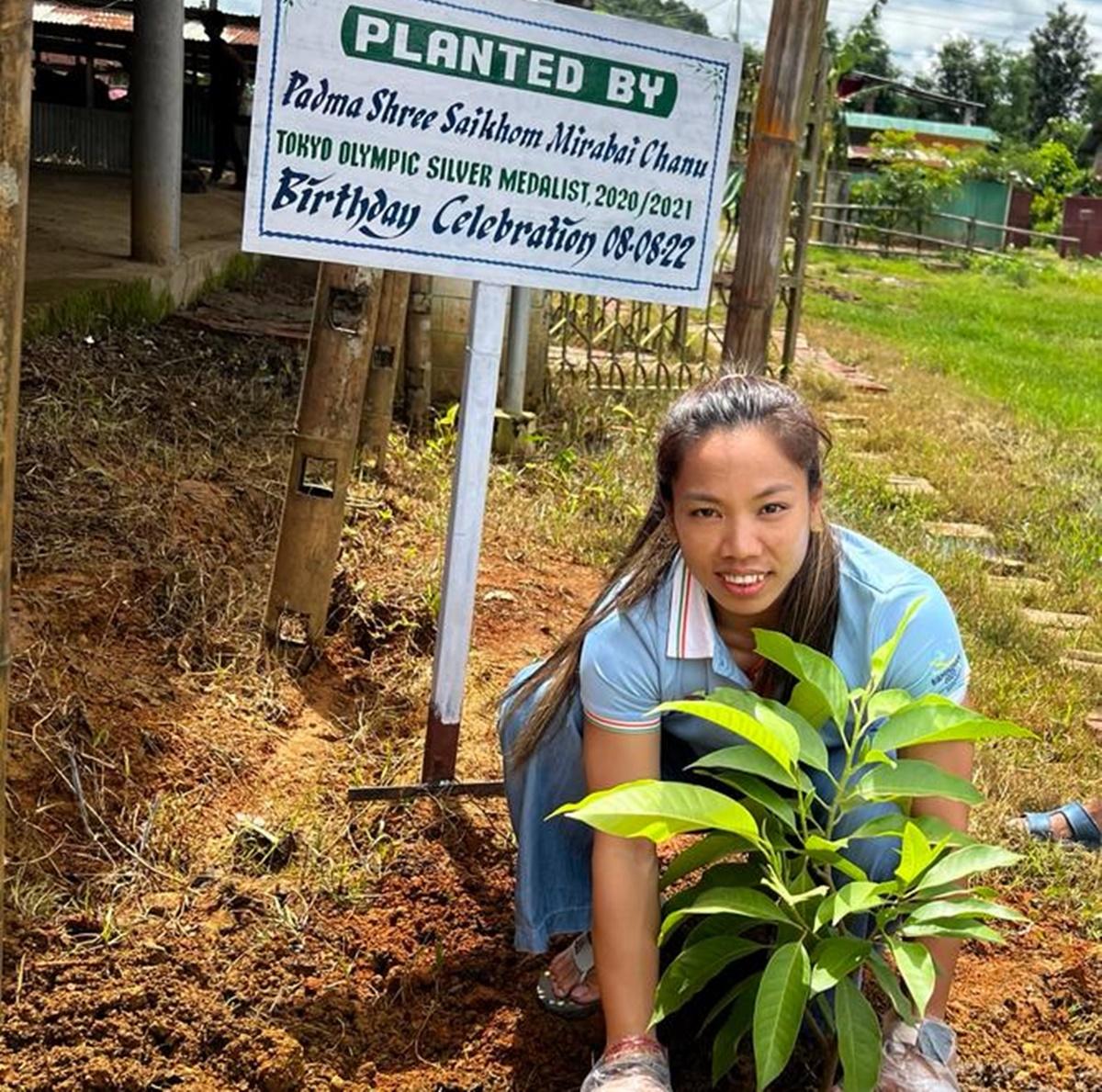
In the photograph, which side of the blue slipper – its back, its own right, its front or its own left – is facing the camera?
left

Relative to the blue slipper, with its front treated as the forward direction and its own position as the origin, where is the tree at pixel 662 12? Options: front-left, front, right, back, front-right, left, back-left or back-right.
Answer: front-right

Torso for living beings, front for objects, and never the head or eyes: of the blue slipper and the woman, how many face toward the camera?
1

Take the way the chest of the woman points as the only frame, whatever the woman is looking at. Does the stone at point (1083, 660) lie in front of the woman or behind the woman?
behind

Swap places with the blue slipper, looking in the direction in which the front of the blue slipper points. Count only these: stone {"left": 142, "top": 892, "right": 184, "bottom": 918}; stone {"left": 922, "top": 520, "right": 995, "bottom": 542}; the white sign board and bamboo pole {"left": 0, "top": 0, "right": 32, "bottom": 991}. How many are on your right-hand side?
1

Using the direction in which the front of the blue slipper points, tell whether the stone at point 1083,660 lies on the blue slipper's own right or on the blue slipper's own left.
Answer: on the blue slipper's own right

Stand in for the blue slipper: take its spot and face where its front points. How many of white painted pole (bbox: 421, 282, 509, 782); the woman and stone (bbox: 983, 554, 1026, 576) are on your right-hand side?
1

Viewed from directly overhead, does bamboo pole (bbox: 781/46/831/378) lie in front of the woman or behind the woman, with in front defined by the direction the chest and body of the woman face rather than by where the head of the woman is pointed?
behind

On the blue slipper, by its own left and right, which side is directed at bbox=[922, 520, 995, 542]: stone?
right

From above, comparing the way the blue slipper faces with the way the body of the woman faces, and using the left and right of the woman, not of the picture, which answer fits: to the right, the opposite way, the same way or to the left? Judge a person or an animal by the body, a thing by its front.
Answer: to the right
